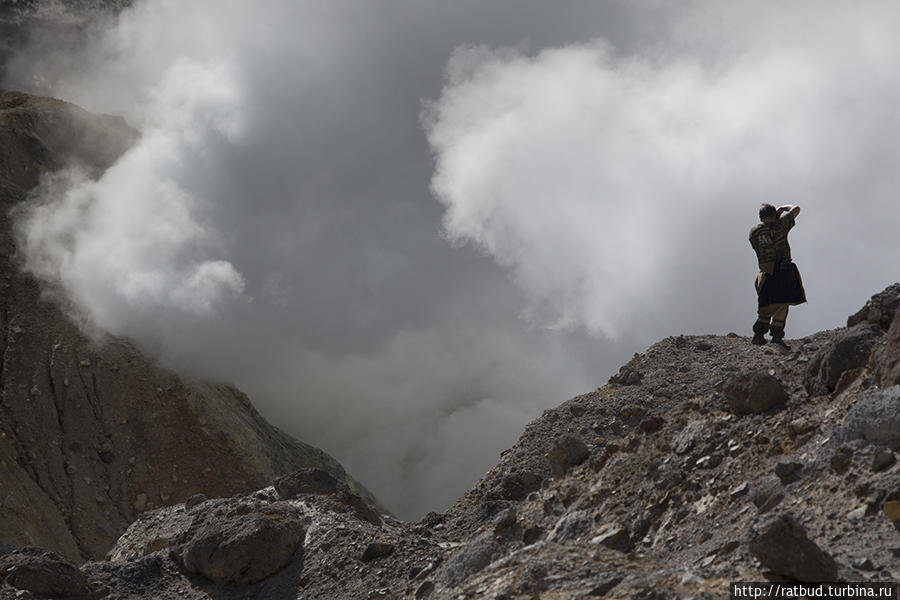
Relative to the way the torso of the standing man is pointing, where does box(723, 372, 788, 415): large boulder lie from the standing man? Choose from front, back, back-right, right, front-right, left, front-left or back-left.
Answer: back-right

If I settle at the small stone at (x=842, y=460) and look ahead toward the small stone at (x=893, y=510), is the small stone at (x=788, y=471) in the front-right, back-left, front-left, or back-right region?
back-right

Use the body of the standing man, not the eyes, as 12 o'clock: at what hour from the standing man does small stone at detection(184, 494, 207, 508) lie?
The small stone is roughly at 7 o'clock from the standing man.

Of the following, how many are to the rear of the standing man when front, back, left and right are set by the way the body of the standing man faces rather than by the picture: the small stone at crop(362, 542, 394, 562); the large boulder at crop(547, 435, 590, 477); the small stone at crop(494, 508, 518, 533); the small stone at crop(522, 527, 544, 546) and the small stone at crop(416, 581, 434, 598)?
5

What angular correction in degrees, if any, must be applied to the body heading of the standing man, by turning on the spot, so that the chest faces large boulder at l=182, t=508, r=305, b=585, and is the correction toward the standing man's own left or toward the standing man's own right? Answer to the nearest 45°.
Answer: approximately 180°

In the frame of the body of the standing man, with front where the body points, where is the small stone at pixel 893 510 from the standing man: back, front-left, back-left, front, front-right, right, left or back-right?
back-right

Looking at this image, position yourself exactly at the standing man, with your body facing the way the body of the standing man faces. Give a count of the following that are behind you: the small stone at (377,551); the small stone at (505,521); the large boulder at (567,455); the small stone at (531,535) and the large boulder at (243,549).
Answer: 5

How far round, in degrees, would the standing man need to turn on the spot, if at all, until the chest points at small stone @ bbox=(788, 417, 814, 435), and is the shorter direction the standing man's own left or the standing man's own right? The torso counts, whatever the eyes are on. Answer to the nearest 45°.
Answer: approximately 135° to the standing man's own right

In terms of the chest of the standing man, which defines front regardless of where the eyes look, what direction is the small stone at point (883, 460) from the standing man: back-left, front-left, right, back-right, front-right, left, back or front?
back-right

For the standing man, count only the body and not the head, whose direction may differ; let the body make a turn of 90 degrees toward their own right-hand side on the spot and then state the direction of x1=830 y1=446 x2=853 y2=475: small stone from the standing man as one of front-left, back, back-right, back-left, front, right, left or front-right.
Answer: front-right

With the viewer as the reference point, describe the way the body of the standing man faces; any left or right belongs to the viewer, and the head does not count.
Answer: facing away from the viewer and to the right of the viewer

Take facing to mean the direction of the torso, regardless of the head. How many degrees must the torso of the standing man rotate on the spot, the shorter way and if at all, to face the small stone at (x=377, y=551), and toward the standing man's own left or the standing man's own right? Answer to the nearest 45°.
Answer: approximately 180°

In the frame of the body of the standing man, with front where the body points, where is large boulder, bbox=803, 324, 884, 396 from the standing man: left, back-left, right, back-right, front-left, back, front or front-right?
back-right
